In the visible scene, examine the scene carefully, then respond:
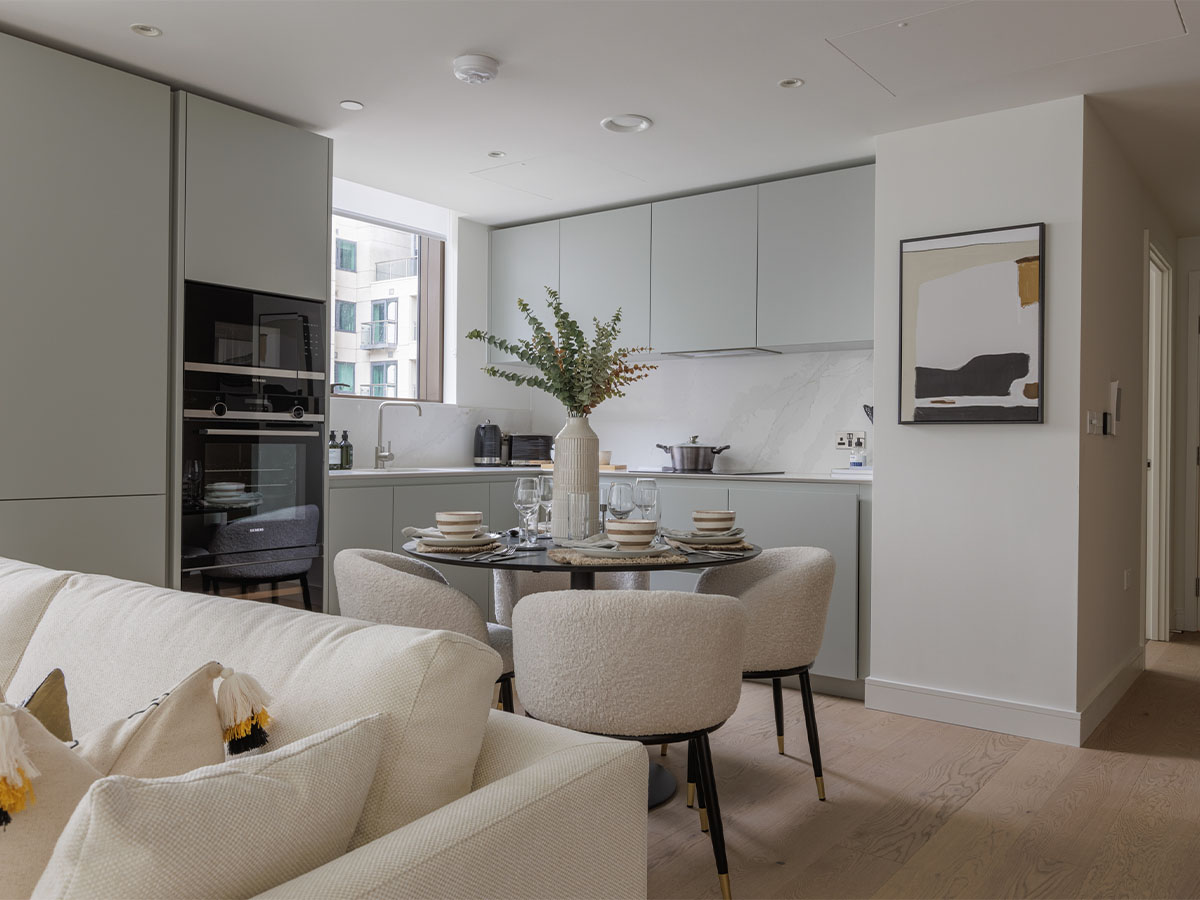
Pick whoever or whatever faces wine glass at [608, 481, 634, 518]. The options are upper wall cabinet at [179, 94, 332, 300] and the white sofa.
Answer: the upper wall cabinet

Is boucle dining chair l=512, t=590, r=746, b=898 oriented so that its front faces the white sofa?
no

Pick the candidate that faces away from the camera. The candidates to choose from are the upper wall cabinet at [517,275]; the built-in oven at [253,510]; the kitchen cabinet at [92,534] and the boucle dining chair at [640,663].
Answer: the boucle dining chair

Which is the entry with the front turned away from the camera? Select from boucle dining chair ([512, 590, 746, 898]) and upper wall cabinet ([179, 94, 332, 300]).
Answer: the boucle dining chair

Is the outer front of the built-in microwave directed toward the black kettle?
no

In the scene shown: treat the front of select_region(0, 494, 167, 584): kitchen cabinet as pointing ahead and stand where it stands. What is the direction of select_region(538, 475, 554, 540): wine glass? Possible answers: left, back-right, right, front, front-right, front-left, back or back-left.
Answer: front

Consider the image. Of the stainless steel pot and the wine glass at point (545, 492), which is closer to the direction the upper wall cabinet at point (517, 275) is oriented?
the wine glass

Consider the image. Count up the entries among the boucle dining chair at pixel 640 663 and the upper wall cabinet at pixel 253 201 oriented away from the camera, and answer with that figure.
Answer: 1

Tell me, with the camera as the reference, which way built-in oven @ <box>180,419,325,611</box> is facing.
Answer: facing the viewer and to the right of the viewer

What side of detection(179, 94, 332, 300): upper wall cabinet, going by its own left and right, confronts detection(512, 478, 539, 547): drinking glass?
front

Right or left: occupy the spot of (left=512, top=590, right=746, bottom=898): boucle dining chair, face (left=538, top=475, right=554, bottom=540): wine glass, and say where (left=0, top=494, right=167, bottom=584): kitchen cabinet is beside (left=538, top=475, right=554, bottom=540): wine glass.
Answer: left

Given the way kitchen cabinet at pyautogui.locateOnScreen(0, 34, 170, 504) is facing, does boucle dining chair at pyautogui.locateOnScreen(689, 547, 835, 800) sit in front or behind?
in front

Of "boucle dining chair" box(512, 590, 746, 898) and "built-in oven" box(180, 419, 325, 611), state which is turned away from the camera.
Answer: the boucle dining chair

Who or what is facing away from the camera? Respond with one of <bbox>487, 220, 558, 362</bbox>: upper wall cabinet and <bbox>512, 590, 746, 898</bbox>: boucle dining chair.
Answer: the boucle dining chair

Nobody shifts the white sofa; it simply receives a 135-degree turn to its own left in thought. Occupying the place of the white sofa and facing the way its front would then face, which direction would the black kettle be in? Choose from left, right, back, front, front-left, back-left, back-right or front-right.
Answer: left

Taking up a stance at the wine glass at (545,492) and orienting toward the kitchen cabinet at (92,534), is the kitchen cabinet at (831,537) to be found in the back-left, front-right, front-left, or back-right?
back-right

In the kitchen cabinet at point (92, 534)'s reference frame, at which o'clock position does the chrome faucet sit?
The chrome faucet is roughly at 9 o'clock from the kitchen cabinet.

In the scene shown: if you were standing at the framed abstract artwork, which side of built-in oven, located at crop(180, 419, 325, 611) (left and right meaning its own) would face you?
front

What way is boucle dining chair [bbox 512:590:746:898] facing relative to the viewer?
away from the camera

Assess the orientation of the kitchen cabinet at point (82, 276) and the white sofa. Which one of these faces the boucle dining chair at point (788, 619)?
the kitchen cabinet
